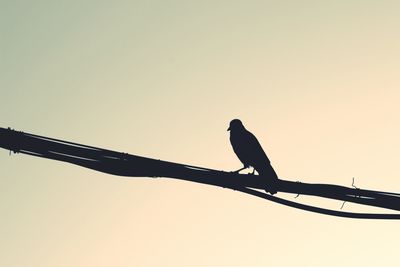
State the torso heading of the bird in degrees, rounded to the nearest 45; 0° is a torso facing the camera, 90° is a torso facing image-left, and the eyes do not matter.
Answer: approximately 90°
